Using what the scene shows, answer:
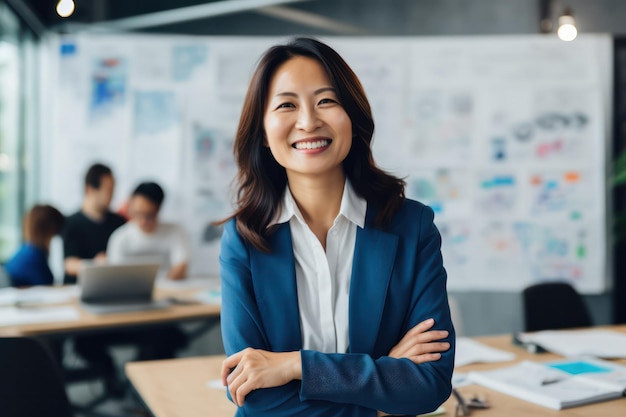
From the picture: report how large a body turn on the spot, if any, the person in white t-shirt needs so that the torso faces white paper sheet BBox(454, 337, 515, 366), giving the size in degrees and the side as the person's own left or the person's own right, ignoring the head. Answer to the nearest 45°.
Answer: approximately 45° to the person's own left

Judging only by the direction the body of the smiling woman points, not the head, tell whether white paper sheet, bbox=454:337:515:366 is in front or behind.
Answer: behind

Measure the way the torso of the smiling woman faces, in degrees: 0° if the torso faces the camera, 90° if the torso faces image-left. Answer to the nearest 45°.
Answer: approximately 0°

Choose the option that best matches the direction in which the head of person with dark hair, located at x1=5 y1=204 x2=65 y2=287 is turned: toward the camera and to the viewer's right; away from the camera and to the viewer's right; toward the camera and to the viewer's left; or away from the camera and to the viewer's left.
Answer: away from the camera and to the viewer's right

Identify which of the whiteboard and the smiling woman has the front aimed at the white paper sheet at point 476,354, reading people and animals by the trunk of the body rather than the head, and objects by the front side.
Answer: the whiteboard

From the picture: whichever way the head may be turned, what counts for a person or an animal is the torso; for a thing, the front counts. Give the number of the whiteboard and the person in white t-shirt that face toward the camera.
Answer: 2

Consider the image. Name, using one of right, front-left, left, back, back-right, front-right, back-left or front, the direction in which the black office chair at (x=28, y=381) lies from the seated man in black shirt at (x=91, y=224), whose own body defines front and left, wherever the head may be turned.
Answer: front-right

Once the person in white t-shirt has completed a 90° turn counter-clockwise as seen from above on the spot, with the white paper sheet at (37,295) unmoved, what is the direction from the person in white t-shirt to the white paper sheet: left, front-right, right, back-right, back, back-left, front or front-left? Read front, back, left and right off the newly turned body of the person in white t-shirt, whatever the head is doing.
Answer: back-right

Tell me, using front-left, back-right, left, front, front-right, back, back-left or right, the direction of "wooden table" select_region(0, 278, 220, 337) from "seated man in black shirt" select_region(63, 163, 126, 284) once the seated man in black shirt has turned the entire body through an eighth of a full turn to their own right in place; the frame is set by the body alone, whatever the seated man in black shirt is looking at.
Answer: front

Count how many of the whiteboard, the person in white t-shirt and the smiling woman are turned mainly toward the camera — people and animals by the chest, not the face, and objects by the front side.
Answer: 3
